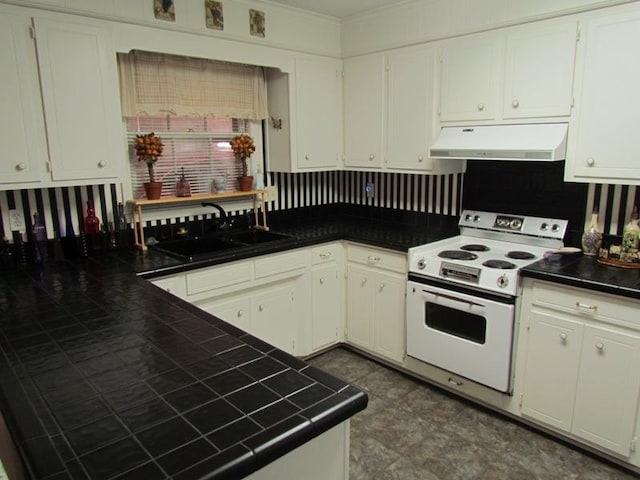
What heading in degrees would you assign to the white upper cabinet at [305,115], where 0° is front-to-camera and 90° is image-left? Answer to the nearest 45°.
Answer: approximately 315°

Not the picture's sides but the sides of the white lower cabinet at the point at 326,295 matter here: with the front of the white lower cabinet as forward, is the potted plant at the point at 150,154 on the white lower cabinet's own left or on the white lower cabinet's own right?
on the white lower cabinet's own right

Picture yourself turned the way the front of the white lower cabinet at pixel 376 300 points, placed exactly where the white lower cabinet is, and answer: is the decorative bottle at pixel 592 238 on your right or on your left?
on your left

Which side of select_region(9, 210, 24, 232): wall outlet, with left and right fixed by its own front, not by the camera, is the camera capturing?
front

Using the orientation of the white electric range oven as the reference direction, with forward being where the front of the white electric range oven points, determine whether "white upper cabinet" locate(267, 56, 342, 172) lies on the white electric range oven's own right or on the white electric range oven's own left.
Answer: on the white electric range oven's own right

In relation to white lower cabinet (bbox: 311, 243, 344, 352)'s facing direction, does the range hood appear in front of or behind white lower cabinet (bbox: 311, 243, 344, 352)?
in front

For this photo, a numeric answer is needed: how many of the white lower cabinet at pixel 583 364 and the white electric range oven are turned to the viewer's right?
0

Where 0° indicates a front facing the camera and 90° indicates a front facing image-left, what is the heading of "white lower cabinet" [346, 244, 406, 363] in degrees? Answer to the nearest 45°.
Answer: approximately 45°

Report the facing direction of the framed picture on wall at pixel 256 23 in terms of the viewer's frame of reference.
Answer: facing the viewer and to the right of the viewer

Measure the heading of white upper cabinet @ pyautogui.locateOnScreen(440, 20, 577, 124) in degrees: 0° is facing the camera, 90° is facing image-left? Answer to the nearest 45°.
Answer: approximately 45°

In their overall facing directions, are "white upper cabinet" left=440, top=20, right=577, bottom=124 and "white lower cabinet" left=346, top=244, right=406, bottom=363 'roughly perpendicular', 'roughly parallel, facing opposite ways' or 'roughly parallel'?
roughly parallel

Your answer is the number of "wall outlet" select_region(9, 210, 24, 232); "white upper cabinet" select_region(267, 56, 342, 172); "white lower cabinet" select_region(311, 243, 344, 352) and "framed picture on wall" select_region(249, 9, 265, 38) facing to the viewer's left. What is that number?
0

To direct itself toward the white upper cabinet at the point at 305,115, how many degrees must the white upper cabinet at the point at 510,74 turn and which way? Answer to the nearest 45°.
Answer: approximately 45° to its right

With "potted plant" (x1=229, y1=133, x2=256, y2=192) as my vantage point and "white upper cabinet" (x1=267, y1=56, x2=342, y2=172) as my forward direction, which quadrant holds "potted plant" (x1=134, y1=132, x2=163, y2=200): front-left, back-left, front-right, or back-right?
back-right
